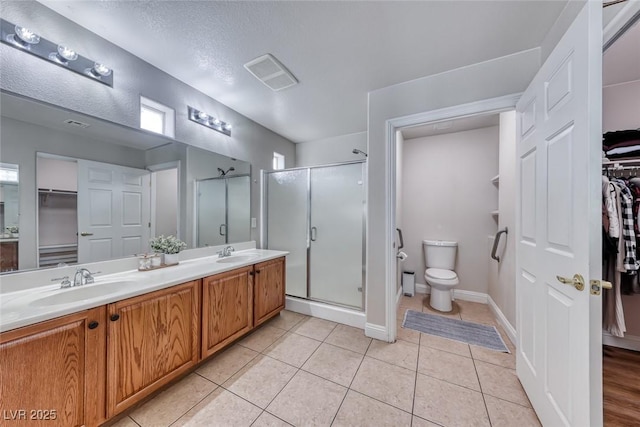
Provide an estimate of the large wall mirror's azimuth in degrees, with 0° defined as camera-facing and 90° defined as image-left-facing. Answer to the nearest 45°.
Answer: approximately 315°

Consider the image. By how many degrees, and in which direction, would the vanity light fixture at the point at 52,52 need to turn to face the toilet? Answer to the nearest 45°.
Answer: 0° — it already faces it

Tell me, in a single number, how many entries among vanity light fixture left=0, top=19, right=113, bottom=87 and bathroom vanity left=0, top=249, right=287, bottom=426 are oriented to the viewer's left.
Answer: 0

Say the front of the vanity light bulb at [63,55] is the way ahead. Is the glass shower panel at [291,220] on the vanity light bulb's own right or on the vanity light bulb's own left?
on the vanity light bulb's own left

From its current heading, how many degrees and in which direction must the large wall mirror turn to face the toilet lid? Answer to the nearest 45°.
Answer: approximately 45° to its left

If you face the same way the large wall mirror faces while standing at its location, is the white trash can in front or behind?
in front

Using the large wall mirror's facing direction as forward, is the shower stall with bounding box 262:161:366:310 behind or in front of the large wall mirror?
in front

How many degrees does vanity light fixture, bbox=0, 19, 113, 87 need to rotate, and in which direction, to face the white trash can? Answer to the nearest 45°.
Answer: approximately 45° to its left
